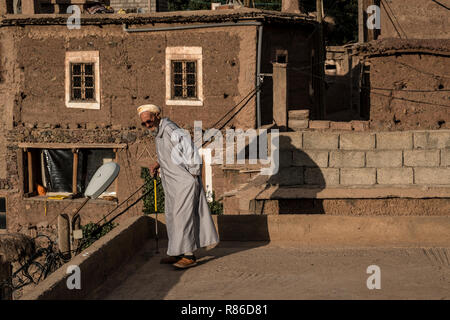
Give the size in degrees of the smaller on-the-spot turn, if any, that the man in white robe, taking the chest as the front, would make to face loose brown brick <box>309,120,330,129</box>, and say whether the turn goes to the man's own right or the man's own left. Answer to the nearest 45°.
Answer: approximately 135° to the man's own right

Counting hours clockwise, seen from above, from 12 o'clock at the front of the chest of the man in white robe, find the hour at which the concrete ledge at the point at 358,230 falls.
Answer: The concrete ledge is roughly at 7 o'clock from the man in white robe.

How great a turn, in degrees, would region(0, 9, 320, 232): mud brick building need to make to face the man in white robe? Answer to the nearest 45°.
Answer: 0° — it already faces them

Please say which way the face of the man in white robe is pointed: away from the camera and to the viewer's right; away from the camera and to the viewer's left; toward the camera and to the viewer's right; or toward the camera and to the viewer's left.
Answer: toward the camera and to the viewer's left

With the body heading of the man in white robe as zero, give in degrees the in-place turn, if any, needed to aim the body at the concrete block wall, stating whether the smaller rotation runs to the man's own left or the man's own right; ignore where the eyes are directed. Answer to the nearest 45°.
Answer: approximately 180°

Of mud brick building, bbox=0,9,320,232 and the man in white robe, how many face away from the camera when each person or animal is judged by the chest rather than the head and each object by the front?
0

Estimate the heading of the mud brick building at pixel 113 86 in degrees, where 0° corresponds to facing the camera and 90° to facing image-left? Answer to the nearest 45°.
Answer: approximately 0°

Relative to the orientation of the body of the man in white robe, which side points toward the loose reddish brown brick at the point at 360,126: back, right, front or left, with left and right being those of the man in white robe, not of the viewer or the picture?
back

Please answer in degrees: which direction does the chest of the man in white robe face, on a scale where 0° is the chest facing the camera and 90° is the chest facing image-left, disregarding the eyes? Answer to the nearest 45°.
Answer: approximately 45°
